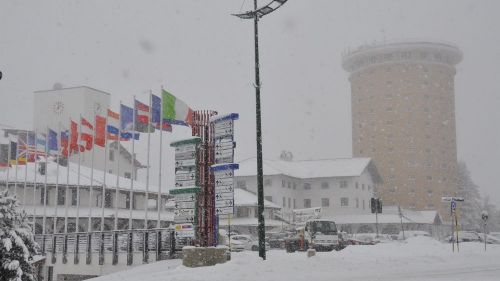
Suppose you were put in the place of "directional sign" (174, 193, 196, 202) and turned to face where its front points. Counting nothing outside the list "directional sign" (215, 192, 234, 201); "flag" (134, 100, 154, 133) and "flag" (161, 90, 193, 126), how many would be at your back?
2

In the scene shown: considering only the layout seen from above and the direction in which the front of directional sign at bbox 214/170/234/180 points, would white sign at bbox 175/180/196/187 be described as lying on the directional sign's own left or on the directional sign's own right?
on the directional sign's own right

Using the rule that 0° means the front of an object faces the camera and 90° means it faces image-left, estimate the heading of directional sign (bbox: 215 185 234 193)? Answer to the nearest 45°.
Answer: approximately 0°

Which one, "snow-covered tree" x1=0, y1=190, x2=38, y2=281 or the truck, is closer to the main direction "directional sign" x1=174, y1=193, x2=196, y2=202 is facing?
the snow-covered tree

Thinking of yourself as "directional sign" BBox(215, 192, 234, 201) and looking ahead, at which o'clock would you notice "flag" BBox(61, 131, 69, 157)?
The flag is roughly at 5 o'clock from the directional sign.

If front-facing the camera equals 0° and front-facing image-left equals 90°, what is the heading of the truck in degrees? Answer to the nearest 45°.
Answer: approximately 315°

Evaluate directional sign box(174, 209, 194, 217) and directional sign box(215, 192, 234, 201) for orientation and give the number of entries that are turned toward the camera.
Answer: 2

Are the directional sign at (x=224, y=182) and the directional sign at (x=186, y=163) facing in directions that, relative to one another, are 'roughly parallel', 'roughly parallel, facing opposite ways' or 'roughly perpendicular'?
roughly parallel

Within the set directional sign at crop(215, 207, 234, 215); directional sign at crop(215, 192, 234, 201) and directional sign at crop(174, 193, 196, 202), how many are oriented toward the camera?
3

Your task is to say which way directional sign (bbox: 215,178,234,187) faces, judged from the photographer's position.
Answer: facing the viewer

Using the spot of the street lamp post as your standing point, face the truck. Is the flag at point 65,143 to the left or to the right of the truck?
left

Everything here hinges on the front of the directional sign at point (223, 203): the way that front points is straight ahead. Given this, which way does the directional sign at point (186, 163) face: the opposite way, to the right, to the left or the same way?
the same way

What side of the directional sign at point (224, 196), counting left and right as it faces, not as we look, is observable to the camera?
front

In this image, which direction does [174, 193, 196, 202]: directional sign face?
toward the camera

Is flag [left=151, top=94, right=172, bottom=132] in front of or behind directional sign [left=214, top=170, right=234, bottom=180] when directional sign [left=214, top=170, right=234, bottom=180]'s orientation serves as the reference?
behind

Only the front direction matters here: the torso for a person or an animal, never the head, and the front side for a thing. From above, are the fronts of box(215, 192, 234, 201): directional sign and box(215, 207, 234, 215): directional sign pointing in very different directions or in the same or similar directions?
same or similar directions
